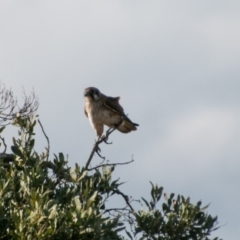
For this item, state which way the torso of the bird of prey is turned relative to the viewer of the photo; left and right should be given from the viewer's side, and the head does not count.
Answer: facing the viewer and to the left of the viewer
